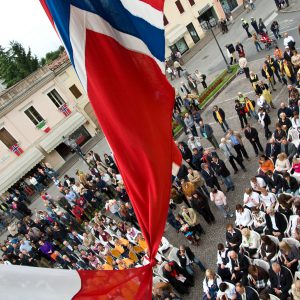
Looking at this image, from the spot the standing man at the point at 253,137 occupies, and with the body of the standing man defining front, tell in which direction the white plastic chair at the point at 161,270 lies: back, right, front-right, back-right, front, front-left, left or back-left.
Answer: front-right

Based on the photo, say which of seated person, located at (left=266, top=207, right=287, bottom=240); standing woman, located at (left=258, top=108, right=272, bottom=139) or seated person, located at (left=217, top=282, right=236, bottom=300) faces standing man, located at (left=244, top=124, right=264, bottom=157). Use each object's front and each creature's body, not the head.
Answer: the standing woman

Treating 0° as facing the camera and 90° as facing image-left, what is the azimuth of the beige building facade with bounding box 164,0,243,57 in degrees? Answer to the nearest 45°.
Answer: approximately 315°

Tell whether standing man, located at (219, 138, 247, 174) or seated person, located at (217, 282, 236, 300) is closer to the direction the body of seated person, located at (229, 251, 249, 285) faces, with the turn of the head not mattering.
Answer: the seated person

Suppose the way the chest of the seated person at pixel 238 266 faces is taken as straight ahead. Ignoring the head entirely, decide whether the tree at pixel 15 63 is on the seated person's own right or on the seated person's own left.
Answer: on the seated person's own right

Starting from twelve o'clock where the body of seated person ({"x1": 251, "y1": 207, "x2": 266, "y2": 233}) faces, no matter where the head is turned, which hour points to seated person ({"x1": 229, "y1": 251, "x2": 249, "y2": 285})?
seated person ({"x1": 229, "y1": 251, "x2": 249, "y2": 285}) is roughly at 12 o'clock from seated person ({"x1": 251, "y1": 207, "x2": 266, "y2": 233}).

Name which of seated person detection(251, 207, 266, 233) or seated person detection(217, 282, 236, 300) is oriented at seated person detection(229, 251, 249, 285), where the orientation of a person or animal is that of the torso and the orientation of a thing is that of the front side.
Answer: seated person detection(251, 207, 266, 233)

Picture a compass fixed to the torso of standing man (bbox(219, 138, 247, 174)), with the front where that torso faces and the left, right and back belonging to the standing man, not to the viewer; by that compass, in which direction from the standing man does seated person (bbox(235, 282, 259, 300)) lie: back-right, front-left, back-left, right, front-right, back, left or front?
front

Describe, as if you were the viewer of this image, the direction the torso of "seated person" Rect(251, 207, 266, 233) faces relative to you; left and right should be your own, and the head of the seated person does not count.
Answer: facing the viewer and to the left of the viewer

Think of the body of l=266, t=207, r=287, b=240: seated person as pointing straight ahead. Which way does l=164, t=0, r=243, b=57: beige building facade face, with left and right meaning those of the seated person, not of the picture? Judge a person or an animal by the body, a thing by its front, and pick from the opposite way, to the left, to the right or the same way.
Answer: to the left

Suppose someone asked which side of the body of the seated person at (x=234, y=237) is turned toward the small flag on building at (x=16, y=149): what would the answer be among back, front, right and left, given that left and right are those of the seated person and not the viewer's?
right

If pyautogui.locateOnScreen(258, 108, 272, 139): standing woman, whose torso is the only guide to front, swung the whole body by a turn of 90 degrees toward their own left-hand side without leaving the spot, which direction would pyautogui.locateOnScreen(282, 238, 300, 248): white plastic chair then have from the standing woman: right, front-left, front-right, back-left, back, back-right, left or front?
front-right

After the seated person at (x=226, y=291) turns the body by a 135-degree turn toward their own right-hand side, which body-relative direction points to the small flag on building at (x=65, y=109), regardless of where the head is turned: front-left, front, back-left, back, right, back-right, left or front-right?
front
